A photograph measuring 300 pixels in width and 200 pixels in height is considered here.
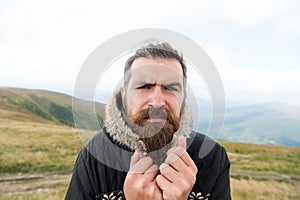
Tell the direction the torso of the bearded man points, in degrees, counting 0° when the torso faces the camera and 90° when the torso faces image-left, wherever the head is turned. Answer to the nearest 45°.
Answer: approximately 0°
